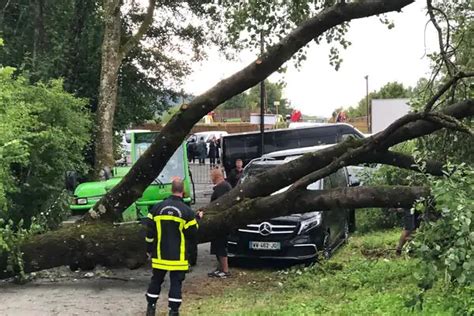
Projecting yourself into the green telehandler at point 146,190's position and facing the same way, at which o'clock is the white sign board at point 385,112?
The white sign board is roughly at 6 o'clock from the green telehandler.

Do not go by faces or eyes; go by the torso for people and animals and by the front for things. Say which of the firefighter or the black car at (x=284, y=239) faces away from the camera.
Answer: the firefighter

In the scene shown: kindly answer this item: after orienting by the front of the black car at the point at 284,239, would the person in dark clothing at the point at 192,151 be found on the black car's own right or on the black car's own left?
on the black car's own right

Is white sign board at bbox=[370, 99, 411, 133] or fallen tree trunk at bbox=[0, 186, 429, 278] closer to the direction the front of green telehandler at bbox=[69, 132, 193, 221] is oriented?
the fallen tree trunk

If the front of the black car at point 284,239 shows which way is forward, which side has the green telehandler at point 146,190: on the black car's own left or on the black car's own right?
on the black car's own right

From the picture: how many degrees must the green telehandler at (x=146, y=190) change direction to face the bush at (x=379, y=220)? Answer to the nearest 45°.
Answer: approximately 135° to its left

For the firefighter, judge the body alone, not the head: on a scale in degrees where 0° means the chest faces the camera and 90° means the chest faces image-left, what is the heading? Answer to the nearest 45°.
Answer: approximately 180°

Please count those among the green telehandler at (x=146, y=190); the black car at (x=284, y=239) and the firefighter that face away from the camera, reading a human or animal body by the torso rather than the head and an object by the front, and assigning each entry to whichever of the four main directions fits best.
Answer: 1

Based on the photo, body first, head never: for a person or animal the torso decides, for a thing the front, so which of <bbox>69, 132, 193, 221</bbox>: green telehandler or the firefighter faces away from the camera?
the firefighter

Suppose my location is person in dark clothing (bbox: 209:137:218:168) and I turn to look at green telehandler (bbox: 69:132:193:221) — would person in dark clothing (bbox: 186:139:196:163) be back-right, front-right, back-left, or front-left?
back-right

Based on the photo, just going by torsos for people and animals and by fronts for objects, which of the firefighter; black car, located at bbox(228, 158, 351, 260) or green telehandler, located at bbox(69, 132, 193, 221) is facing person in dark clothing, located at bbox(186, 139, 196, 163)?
the firefighter

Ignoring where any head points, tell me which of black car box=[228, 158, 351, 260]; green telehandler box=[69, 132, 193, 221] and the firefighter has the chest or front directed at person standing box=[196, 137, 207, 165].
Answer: the firefighter

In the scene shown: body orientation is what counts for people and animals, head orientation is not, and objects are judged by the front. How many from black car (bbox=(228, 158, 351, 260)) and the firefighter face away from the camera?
1
